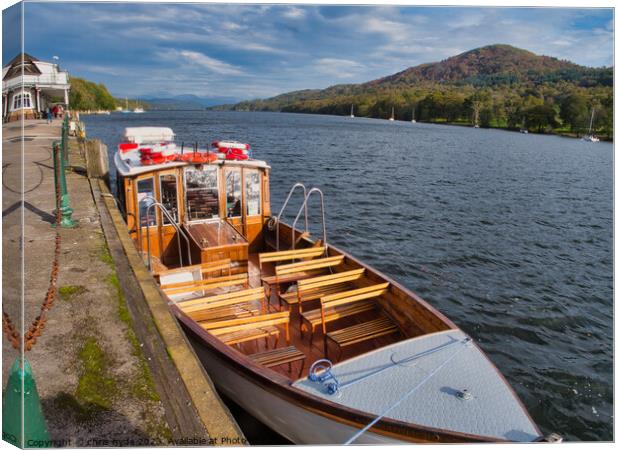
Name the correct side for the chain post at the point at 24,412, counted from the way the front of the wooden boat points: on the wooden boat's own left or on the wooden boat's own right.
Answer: on the wooden boat's own right

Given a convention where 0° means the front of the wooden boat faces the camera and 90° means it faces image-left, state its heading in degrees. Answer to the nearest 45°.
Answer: approximately 315°
